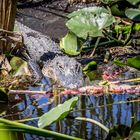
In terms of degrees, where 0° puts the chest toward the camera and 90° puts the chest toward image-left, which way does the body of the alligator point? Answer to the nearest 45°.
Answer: approximately 315°

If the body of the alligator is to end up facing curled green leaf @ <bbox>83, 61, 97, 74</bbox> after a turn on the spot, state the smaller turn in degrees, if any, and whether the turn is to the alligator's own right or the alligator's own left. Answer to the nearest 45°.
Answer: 0° — it already faces it

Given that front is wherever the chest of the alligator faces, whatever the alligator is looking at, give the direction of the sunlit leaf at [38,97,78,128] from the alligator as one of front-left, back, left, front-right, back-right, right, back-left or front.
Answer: front-right
